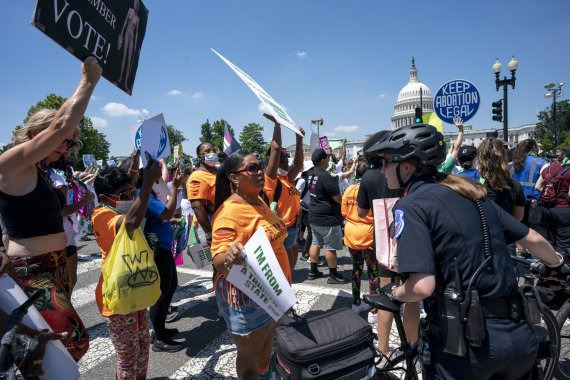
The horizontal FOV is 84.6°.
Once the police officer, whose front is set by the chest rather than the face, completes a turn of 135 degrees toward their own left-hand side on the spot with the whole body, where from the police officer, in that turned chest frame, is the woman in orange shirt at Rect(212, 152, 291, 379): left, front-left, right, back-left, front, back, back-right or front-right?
right

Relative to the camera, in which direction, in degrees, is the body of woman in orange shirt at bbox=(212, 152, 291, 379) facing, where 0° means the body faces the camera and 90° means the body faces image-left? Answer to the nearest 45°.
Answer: approximately 315°

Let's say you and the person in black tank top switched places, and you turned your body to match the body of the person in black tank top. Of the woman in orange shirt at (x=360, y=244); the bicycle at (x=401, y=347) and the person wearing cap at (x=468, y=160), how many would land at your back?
0

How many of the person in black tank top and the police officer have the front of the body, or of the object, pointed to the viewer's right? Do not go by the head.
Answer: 1

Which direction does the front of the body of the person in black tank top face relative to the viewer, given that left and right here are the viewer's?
facing to the right of the viewer

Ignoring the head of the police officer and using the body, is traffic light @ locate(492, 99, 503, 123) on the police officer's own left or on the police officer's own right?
on the police officer's own right

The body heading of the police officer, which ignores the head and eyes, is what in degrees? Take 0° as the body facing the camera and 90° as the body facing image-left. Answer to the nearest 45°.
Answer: approximately 135°

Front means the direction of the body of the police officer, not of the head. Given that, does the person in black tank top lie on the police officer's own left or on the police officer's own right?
on the police officer's own left

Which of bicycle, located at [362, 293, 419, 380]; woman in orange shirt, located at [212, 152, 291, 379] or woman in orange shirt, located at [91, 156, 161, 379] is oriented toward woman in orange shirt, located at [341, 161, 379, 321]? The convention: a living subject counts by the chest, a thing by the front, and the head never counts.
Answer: woman in orange shirt, located at [91, 156, 161, 379]

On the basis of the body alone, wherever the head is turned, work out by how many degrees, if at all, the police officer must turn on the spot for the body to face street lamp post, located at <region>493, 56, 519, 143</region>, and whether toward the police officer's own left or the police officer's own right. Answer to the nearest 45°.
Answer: approximately 45° to the police officer's own right

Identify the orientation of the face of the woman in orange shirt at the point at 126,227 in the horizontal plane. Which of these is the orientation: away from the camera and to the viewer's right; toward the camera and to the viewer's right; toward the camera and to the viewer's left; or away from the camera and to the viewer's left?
toward the camera and to the viewer's right

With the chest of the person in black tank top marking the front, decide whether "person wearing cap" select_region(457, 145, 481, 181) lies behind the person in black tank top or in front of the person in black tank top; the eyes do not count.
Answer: in front

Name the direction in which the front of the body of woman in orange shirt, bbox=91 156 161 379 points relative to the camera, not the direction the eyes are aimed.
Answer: to the viewer's right

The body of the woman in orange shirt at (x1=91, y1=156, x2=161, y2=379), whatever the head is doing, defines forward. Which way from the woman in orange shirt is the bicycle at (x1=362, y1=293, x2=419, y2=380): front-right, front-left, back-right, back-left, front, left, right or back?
front-right

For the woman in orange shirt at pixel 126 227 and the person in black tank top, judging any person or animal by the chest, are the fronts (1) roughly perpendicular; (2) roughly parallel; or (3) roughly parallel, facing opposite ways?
roughly parallel
